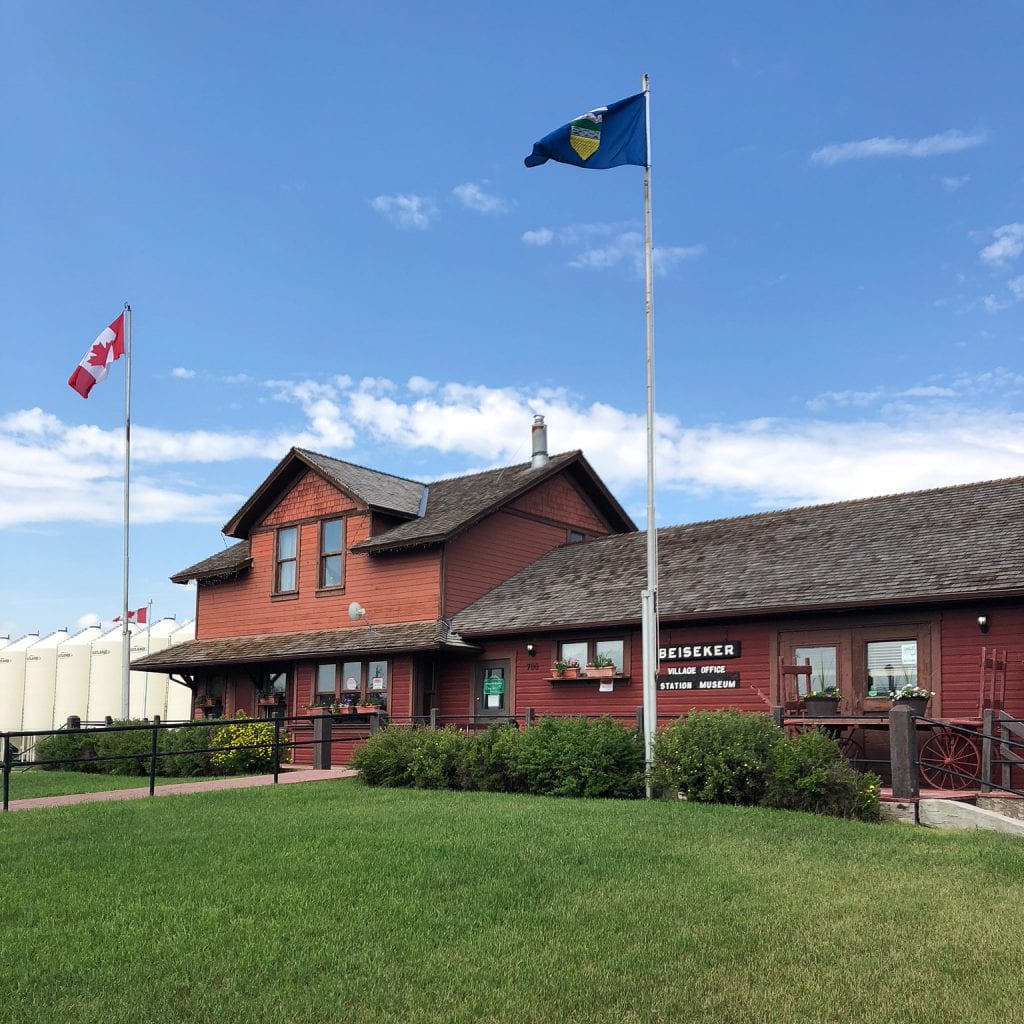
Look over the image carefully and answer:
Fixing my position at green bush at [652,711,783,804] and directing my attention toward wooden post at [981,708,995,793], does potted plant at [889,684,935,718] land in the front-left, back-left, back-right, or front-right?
front-left

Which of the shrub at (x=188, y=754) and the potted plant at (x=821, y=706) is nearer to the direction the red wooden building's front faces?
the shrub

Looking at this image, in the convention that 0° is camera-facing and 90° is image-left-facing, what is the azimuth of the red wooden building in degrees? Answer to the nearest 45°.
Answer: approximately 45°

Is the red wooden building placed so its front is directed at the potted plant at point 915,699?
no

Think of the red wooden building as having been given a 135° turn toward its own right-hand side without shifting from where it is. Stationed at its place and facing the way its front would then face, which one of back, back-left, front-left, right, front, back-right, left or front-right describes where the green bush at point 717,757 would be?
back

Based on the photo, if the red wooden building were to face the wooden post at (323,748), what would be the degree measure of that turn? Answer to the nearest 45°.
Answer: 0° — it already faces it

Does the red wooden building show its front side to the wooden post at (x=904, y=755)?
no

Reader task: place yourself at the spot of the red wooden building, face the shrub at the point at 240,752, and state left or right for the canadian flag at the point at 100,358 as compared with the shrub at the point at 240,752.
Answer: right

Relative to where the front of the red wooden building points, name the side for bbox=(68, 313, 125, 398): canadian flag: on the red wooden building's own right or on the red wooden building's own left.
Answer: on the red wooden building's own right

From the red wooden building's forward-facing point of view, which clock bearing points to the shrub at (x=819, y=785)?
The shrub is roughly at 10 o'clock from the red wooden building.

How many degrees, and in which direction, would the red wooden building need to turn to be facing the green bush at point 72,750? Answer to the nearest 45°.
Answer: approximately 45° to its right

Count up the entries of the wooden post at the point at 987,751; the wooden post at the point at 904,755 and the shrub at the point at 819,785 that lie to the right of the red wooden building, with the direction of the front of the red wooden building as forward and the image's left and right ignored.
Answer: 0

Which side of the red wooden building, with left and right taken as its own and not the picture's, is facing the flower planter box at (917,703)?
left
